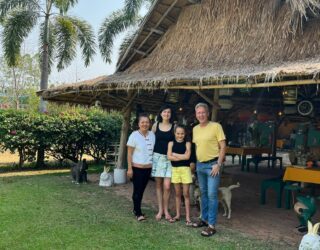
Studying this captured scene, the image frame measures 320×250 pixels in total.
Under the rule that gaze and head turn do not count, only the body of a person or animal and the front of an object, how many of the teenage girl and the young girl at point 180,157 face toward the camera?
2

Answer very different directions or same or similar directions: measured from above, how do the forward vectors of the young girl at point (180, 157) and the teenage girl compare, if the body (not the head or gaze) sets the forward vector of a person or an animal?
same or similar directions

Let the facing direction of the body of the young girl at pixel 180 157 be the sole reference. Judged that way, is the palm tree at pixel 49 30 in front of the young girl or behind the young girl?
behind

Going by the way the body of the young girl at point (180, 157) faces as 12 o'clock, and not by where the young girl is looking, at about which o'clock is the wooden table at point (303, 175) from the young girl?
The wooden table is roughly at 8 o'clock from the young girl.

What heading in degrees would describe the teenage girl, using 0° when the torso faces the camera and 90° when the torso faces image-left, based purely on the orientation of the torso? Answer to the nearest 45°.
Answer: approximately 0°

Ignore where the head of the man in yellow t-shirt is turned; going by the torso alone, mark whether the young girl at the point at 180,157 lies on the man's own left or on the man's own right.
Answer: on the man's own right

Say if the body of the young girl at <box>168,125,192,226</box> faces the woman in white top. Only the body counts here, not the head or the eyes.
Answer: no

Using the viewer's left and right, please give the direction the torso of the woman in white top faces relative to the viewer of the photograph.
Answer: facing the viewer and to the right of the viewer

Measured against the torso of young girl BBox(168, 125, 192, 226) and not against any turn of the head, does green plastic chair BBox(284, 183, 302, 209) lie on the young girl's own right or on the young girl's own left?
on the young girl's own left

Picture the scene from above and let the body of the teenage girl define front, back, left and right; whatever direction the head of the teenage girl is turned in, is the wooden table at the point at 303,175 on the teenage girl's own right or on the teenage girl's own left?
on the teenage girl's own left

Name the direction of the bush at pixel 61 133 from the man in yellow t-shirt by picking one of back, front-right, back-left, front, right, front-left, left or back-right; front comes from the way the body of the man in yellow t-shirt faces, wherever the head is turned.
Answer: right

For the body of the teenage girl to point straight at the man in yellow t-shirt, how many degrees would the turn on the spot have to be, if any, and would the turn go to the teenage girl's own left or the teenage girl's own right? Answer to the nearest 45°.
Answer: approximately 45° to the teenage girl's own left

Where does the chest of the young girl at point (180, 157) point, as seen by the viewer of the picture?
toward the camera

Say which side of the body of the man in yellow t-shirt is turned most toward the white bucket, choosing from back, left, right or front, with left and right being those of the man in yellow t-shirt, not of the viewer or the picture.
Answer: right

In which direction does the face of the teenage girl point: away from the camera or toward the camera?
toward the camera

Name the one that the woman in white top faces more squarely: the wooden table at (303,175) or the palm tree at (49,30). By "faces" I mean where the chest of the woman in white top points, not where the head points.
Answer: the wooden table
